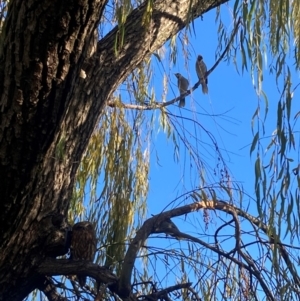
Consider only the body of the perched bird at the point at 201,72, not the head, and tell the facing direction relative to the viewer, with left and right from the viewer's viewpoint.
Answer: facing away from the viewer and to the left of the viewer

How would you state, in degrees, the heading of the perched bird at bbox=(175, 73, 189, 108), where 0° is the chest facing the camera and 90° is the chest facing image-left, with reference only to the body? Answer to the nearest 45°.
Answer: approximately 90°
